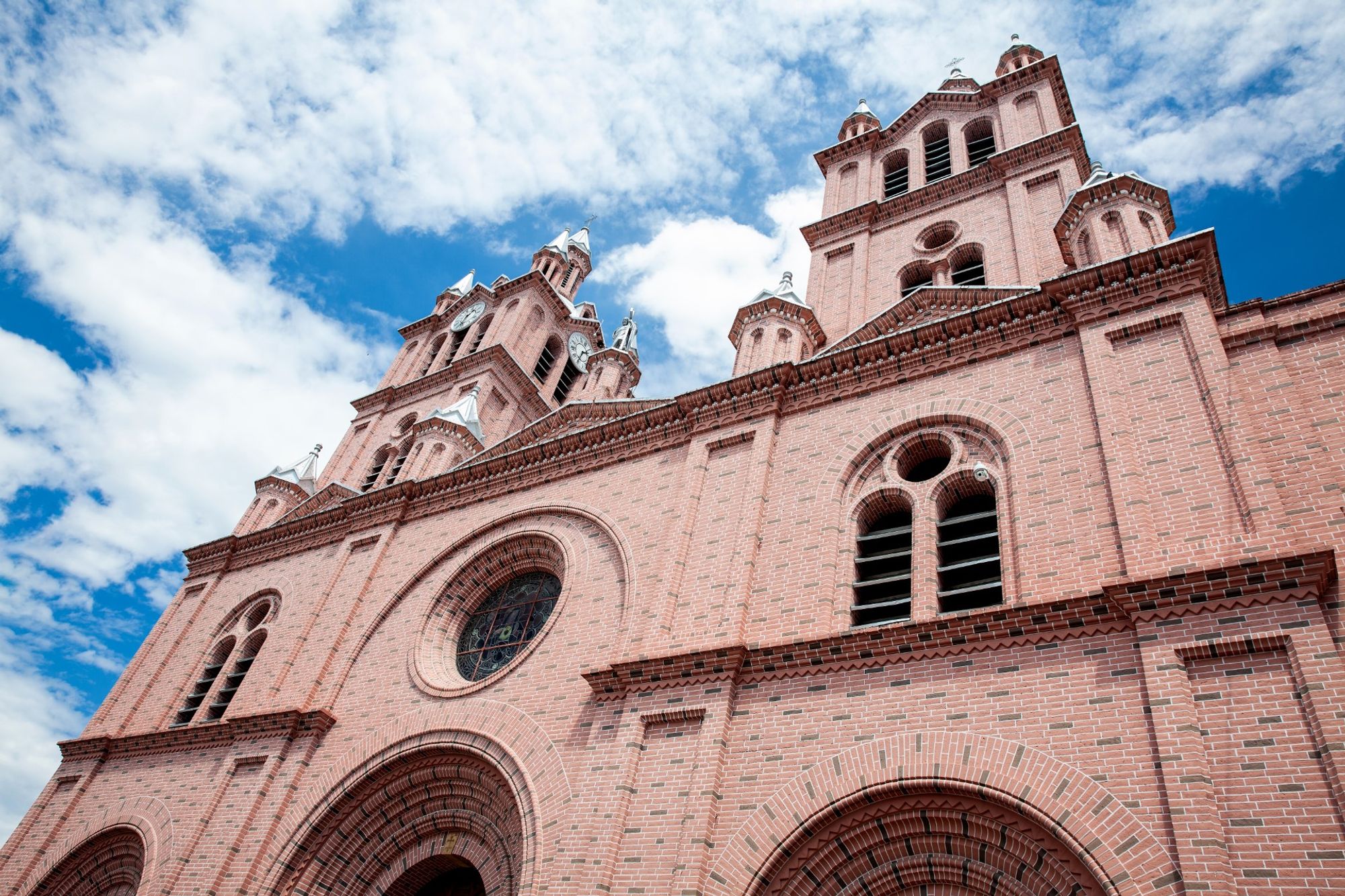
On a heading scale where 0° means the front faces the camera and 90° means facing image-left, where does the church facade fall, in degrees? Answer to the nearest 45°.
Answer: approximately 45°
